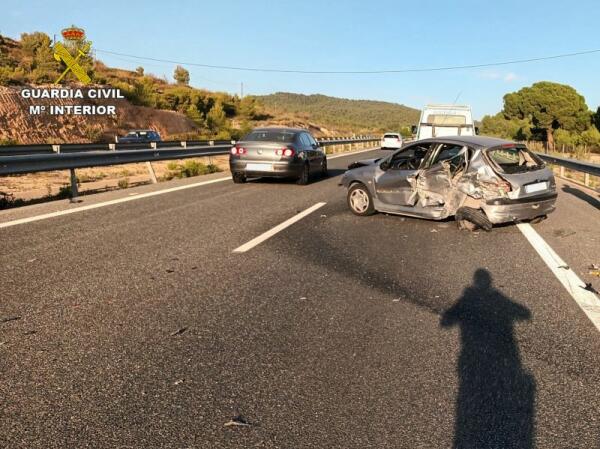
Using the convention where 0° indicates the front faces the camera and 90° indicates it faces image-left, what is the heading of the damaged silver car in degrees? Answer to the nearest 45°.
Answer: approximately 135°

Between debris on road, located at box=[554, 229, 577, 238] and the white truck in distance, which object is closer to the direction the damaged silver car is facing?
the white truck in distance

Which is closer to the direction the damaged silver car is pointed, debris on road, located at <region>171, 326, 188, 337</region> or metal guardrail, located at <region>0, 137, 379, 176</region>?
the metal guardrail

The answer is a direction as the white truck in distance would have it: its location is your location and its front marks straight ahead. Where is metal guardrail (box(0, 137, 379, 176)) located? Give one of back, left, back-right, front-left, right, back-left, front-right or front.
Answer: back-left

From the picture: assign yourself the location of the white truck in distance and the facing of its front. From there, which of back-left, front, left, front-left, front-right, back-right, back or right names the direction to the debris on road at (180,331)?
back

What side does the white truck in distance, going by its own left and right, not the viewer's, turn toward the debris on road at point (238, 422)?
back

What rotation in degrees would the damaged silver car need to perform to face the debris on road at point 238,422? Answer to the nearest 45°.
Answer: approximately 135° to its left

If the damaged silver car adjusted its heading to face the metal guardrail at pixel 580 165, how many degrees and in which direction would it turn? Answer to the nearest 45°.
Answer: approximately 90° to its right

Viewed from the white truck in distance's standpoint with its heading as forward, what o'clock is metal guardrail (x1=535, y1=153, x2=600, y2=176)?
The metal guardrail is roughly at 5 o'clock from the white truck in distance.
